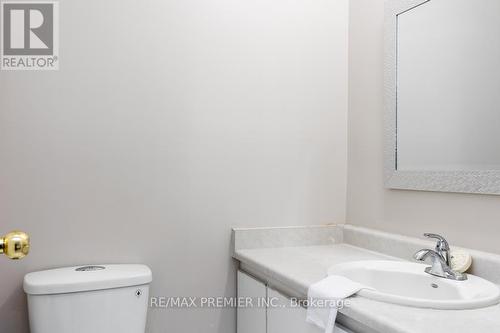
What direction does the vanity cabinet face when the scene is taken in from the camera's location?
facing the viewer and to the left of the viewer

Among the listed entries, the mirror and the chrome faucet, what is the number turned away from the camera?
0

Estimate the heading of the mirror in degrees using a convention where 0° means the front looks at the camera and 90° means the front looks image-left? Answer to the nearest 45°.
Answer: approximately 45°
